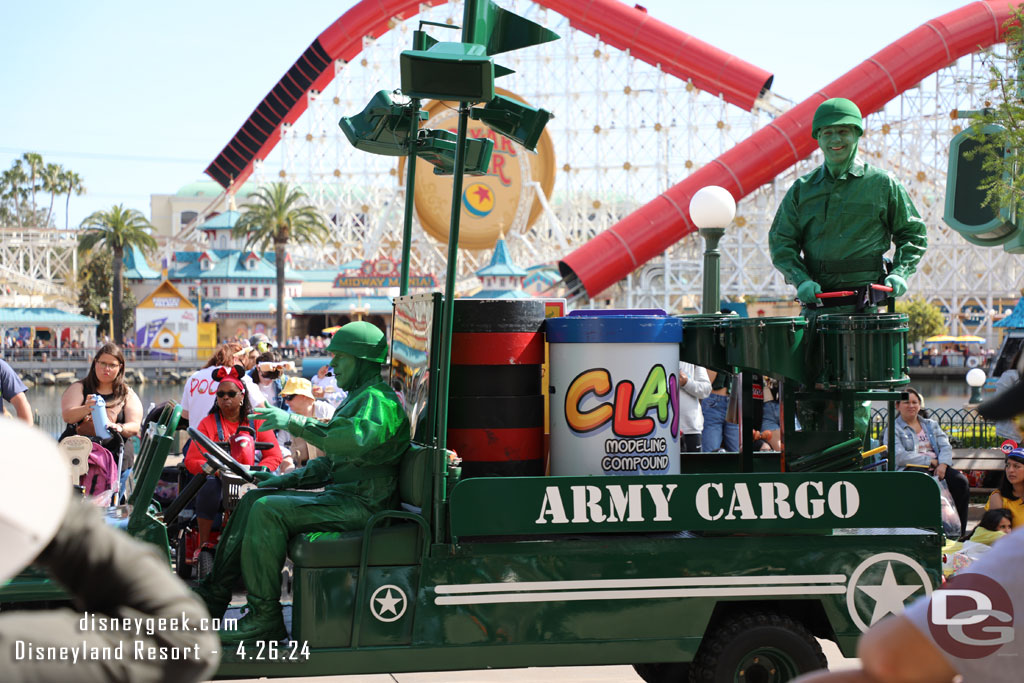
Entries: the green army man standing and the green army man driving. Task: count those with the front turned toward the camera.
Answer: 1

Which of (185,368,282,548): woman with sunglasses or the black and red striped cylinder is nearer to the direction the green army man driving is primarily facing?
the woman with sunglasses

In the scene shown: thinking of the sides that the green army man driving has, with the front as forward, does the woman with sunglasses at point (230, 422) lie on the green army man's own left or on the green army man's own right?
on the green army man's own right

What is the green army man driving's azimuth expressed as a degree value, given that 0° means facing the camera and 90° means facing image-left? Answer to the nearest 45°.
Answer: approximately 90°

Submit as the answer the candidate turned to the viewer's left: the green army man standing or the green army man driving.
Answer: the green army man driving

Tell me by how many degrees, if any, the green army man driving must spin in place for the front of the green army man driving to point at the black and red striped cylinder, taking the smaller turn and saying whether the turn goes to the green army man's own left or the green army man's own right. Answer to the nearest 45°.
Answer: approximately 180°

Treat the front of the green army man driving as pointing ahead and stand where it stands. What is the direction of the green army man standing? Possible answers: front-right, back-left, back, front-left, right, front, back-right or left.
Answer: back

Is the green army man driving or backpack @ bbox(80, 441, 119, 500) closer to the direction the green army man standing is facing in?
the green army man driving

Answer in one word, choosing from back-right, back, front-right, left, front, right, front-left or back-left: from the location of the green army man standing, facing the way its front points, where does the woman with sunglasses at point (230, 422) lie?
right

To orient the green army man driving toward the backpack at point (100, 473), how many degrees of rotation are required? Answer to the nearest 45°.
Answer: approximately 45° to its right

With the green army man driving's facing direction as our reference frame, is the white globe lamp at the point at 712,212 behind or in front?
behind

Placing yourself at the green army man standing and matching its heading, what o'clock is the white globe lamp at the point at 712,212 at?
The white globe lamp is roughly at 4 o'clock from the green army man standing.

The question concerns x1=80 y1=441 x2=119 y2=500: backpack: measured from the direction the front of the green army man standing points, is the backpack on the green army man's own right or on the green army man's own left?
on the green army man's own right

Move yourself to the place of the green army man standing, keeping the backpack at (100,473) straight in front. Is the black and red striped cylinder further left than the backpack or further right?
left

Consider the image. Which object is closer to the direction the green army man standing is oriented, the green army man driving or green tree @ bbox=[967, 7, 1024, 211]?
the green army man driving
